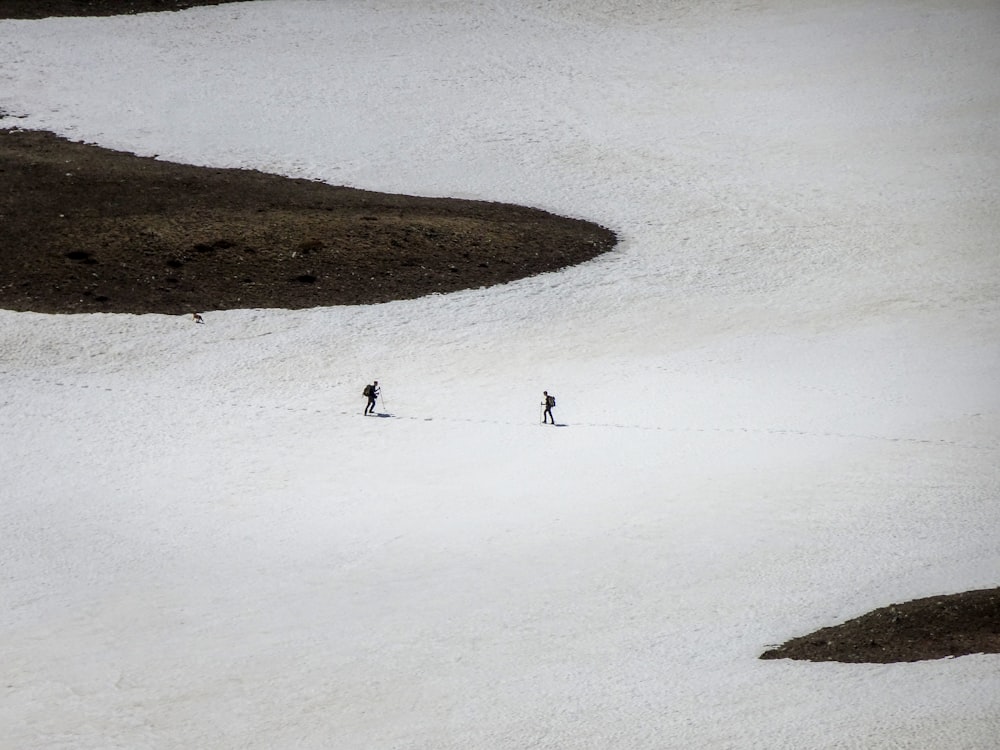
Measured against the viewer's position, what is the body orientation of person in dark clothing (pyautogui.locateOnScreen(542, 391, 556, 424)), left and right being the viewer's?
facing to the left of the viewer

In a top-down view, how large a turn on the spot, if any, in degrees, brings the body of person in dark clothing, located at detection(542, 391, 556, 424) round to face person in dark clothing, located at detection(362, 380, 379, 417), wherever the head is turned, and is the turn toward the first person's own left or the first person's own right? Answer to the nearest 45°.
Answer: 0° — they already face them
